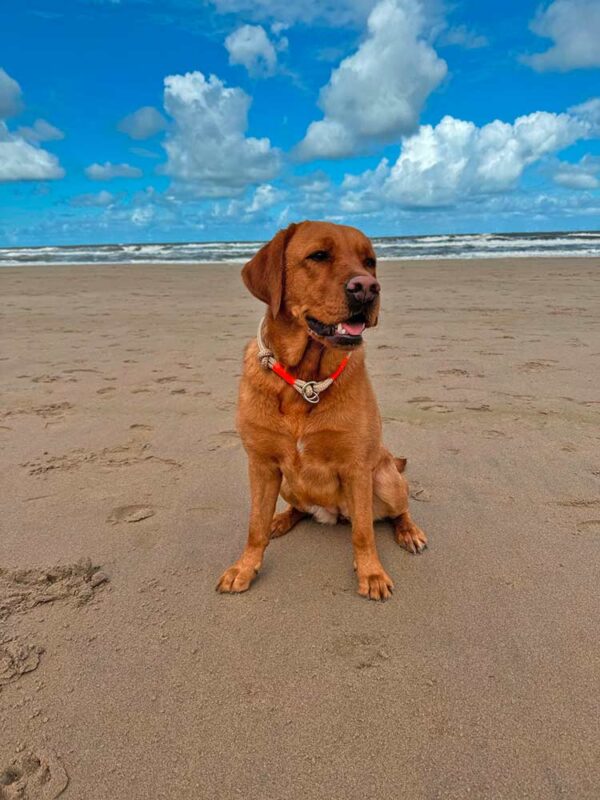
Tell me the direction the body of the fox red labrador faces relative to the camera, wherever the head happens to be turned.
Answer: toward the camera
